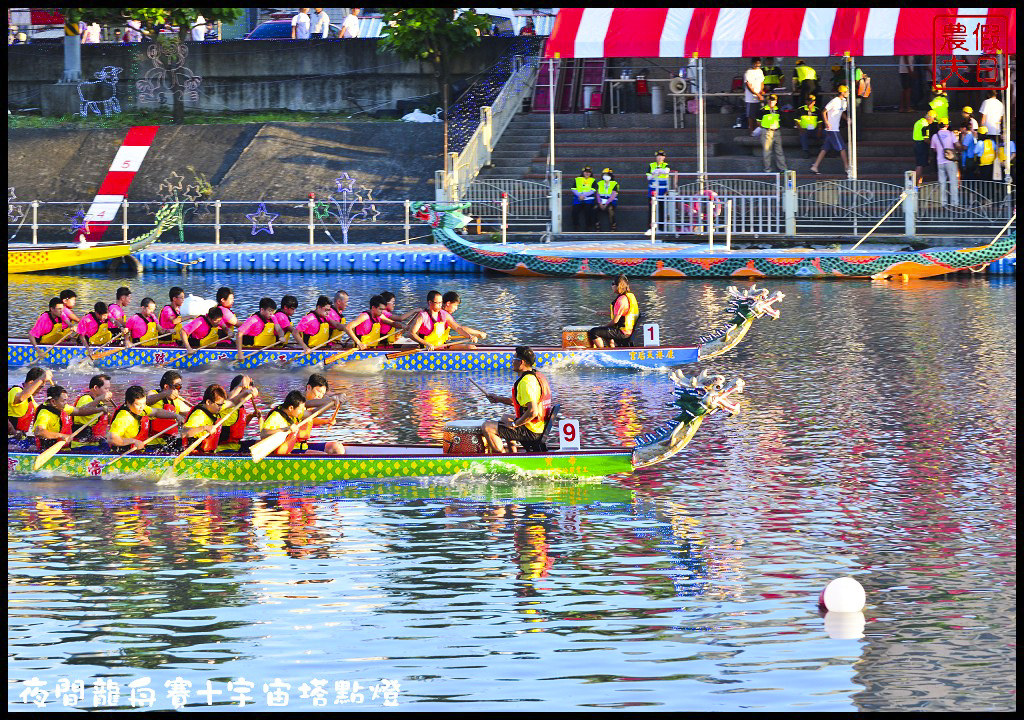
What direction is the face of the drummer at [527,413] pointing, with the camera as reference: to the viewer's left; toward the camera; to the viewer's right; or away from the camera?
to the viewer's left

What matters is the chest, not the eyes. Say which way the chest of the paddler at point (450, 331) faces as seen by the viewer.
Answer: to the viewer's right

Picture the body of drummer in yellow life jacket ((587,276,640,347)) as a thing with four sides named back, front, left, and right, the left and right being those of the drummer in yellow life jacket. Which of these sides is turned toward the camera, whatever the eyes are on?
left

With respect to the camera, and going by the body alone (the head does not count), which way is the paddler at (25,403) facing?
to the viewer's right

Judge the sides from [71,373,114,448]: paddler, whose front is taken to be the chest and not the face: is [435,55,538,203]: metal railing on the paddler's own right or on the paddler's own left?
on the paddler's own left

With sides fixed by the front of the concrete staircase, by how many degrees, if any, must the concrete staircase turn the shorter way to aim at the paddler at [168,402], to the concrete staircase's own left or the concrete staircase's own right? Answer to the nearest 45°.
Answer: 0° — it already faces them

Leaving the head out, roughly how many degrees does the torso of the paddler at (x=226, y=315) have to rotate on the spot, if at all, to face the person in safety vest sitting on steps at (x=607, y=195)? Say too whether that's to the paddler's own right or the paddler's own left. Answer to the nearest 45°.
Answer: approximately 45° to the paddler's own left

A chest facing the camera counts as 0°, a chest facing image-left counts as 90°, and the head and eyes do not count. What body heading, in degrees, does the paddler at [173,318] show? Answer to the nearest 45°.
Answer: approximately 270°

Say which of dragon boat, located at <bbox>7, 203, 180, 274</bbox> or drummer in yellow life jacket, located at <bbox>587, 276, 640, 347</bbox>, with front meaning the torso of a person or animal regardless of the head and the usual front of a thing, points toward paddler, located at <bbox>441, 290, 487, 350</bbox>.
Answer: drummer in yellow life jacket, located at <bbox>587, 276, 640, 347</bbox>

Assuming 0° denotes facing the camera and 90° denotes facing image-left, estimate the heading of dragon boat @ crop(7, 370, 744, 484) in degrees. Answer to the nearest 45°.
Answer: approximately 270°
